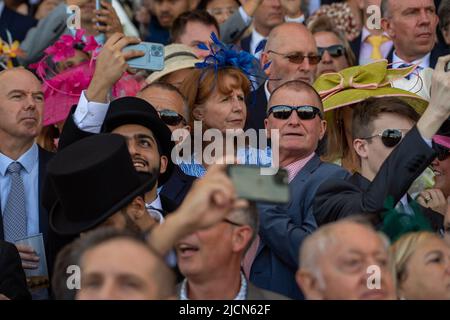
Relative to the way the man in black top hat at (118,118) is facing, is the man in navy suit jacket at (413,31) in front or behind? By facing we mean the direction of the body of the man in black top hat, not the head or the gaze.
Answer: behind

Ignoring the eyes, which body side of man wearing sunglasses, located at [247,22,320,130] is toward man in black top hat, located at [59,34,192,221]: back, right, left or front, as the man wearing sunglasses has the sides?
right

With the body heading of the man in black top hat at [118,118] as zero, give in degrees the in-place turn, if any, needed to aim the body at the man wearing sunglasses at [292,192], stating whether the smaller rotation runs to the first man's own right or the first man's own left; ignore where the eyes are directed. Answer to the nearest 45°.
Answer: approximately 135° to the first man's own left

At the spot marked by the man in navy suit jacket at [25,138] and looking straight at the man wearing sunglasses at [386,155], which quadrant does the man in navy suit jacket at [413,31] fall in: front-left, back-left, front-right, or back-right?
front-left

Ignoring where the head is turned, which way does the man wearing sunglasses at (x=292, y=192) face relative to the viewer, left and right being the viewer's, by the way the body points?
facing the viewer

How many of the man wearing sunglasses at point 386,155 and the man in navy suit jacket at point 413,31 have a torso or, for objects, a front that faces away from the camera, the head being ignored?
0

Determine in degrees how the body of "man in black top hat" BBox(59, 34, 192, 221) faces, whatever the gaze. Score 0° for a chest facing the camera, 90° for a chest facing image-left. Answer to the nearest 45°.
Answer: approximately 45°

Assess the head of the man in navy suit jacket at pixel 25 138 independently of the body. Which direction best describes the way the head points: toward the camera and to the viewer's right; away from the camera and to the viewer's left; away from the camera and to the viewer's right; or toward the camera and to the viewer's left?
toward the camera and to the viewer's right
